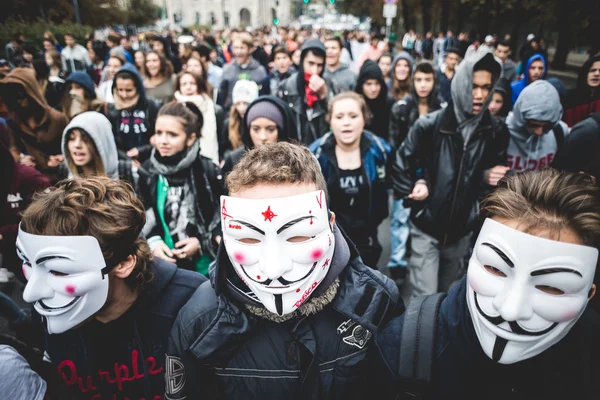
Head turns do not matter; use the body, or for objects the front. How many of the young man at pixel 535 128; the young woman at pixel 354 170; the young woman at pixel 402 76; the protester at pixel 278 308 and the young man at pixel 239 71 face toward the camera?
5

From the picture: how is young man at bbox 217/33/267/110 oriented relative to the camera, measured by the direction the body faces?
toward the camera

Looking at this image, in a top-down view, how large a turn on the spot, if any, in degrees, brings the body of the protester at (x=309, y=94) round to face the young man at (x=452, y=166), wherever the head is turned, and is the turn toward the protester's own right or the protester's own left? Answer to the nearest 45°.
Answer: approximately 45° to the protester's own left

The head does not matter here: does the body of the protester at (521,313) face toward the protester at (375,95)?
no

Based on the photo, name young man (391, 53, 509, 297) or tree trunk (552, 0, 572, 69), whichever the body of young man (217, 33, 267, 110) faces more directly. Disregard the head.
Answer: the young man

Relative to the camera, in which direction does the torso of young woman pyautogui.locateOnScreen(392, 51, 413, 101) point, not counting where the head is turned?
toward the camera

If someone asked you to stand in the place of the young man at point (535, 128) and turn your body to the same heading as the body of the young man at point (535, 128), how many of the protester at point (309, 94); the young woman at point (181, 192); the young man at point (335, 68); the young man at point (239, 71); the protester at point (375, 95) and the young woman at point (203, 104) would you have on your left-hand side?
0

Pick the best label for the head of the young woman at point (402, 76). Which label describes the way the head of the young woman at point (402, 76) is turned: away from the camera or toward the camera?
toward the camera

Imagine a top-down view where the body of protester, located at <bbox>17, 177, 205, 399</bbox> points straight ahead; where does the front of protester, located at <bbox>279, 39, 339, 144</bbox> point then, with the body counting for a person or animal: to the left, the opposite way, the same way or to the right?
the same way

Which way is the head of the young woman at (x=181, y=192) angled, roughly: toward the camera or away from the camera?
toward the camera

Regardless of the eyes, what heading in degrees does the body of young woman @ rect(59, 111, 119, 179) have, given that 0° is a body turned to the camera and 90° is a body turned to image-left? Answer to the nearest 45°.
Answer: approximately 45°

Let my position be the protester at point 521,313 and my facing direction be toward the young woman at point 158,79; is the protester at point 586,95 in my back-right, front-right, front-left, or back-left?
front-right

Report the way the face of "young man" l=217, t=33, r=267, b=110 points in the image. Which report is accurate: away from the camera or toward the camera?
toward the camera

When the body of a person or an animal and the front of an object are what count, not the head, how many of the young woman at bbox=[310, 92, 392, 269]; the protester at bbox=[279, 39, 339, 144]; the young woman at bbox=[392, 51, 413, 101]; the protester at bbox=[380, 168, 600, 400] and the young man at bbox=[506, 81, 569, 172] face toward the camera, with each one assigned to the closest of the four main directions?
5

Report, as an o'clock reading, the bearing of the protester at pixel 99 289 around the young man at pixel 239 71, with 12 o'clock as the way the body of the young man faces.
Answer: The protester is roughly at 12 o'clock from the young man.

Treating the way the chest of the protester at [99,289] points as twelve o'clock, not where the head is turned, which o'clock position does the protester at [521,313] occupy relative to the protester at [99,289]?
the protester at [521,313] is roughly at 9 o'clock from the protester at [99,289].

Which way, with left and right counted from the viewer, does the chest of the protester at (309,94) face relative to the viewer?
facing the viewer

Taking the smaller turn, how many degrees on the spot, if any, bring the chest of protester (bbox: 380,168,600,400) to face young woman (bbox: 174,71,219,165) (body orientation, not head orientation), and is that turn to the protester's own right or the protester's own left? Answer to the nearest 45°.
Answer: approximately 135° to the protester's own right

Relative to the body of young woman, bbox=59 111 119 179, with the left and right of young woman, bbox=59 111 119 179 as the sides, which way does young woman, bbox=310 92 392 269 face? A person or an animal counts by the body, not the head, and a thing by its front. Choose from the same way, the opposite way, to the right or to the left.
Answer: the same way
